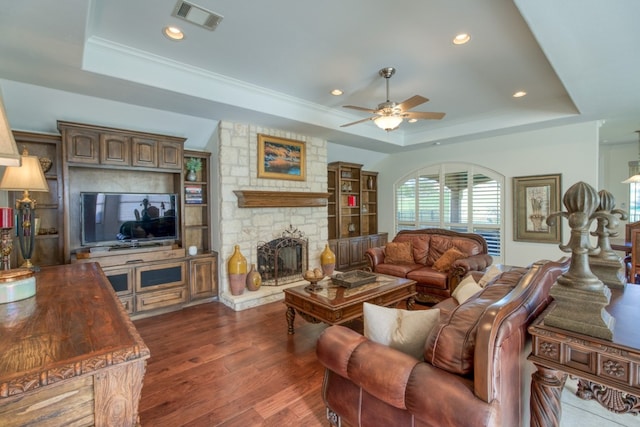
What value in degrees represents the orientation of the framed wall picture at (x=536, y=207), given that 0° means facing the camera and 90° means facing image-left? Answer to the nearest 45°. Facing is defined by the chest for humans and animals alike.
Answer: approximately 45°

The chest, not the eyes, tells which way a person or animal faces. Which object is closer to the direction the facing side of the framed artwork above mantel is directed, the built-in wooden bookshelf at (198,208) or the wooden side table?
the wooden side table

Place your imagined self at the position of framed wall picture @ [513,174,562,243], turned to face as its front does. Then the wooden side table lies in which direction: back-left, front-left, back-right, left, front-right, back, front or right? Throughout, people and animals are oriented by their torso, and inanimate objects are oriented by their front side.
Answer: front-left

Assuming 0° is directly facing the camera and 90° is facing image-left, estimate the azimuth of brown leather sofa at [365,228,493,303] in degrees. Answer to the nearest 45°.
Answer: approximately 45°

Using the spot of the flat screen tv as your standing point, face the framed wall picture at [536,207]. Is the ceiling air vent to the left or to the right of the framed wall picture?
right

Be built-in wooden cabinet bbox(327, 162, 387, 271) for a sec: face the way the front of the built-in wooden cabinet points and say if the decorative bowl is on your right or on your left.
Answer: on your right

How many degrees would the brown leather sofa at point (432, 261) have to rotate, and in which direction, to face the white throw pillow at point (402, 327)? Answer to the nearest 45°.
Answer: approximately 45° to its left

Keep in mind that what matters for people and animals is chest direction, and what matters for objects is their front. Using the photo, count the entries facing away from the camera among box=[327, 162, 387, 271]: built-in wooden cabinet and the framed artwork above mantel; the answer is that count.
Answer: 0

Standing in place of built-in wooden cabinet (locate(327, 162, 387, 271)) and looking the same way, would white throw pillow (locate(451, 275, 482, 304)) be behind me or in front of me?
in front

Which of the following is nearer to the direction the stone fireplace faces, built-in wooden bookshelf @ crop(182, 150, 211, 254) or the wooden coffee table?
the wooden coffee table
